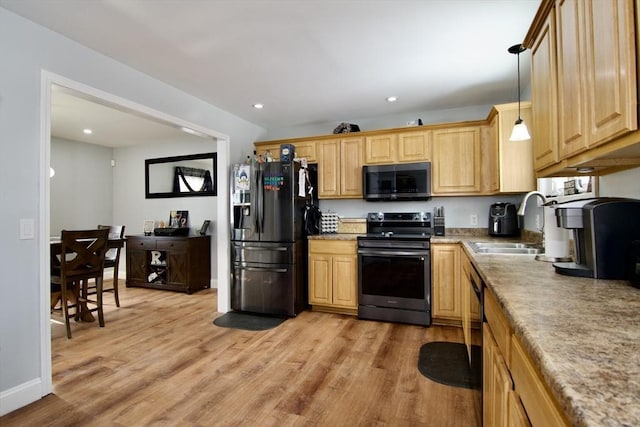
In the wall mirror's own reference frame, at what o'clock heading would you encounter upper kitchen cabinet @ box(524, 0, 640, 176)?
The upper kitchen cabinet is roughly at 10 o'clock from the wall mirror.

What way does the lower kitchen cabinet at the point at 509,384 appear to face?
to the viewer's left

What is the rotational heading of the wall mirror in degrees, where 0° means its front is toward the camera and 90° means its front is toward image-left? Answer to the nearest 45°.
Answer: approximately 45°

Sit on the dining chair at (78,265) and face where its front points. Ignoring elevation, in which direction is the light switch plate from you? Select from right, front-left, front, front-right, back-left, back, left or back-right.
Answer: back-left

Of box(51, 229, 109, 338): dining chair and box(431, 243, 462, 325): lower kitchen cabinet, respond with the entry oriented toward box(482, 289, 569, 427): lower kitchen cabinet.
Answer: box(431, 243, 462, 325): lower kitchen cabinet

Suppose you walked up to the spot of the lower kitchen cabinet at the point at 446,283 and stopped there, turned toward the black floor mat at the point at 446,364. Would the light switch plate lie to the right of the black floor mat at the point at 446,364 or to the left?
right

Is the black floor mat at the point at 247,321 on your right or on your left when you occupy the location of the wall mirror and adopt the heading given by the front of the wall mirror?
on your left

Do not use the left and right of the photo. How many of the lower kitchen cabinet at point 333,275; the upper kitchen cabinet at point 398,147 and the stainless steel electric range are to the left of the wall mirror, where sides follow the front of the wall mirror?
3
